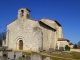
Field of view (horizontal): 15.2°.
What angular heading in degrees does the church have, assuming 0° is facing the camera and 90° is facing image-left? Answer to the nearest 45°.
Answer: approximately 45°
